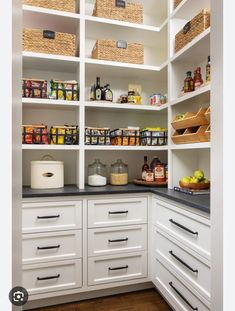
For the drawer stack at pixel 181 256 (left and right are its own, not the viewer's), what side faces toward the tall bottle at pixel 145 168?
right

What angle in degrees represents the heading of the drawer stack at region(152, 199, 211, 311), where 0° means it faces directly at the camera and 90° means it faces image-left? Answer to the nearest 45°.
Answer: approximately 45°

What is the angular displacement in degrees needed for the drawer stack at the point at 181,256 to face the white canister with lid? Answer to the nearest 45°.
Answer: approximately 45° to its right

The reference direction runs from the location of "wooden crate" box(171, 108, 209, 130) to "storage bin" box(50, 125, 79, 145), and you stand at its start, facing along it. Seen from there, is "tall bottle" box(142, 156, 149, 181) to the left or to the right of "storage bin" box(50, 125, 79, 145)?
right

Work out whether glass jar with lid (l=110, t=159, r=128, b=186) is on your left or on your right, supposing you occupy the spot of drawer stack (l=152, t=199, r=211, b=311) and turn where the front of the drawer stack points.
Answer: on your right
